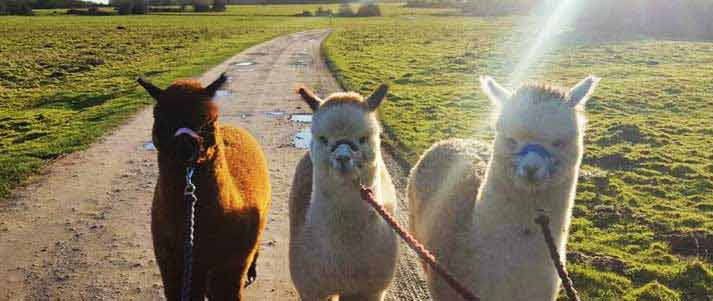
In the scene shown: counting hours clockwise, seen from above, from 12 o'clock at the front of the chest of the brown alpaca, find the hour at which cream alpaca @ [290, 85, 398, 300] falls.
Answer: The cream alpaca is roughly at 8 o'clock from the brown alpaca.

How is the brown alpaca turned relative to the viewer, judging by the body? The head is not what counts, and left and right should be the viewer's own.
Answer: facing the viewer and to the left of the viewer

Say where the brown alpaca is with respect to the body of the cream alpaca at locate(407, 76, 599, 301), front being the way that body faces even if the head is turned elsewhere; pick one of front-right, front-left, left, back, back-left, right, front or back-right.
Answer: back-right

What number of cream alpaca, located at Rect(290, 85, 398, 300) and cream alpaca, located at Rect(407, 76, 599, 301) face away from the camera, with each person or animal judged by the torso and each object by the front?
0

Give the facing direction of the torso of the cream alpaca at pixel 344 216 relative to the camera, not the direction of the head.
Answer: toward the camera

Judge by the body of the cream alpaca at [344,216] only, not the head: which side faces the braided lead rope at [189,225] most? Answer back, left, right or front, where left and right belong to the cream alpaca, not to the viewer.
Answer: right

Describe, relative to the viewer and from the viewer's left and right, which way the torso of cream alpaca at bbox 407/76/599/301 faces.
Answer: facing the viewer and to the right of the viewer

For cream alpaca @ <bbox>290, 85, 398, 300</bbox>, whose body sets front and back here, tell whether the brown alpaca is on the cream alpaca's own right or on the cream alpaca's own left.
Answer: on the cream alpaca's own right

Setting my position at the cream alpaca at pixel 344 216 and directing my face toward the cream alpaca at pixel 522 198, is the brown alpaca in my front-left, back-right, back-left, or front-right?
back-right

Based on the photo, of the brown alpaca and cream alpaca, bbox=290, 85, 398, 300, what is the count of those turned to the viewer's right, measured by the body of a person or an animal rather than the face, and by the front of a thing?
0

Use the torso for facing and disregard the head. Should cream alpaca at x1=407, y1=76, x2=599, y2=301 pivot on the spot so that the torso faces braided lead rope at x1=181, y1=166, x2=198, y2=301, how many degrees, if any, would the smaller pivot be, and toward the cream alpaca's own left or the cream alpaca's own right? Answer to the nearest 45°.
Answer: approximately 135° to the cream alpaca's own right
